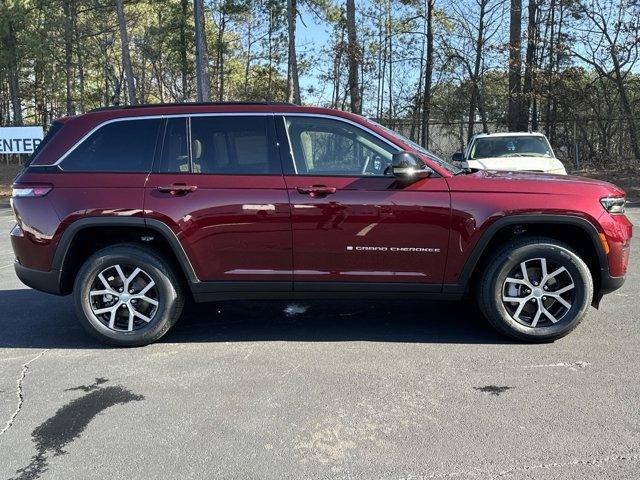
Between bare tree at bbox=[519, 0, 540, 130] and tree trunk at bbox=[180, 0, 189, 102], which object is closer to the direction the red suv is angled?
the bare tree

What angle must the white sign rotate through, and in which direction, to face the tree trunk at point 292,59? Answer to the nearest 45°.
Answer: approximately 90° to its left

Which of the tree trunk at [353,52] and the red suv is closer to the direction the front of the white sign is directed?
the red suv

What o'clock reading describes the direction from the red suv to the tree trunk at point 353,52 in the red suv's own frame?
The tree trunk is roughly at 9 o'clock from the red suv.

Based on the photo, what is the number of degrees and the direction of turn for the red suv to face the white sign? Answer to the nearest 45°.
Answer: approximately 135° to its left

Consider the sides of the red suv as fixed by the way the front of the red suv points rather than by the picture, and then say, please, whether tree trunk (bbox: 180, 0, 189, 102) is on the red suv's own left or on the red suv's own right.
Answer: on the red suv's own left

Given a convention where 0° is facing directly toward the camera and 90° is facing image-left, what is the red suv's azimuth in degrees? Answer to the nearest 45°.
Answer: approximately 270°

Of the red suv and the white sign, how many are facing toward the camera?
1

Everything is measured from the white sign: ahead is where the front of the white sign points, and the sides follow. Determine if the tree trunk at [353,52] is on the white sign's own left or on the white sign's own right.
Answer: on the white sign's own left

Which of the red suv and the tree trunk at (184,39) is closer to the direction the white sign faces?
the red suv

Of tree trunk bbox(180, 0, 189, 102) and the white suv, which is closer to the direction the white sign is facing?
the white suv

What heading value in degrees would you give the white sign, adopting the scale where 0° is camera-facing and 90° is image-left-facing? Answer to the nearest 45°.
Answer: approximately 0°

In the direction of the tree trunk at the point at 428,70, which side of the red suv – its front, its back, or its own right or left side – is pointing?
left
